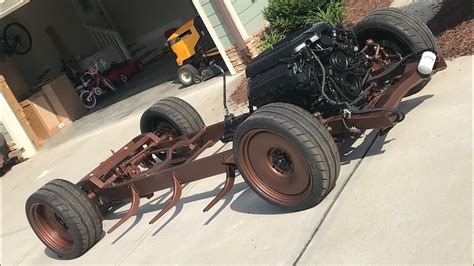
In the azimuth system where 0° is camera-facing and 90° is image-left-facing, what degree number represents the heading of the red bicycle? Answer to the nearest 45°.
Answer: approximately 45°

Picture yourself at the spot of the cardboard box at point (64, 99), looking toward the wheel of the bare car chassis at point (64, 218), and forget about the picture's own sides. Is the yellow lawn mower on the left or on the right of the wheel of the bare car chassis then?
left

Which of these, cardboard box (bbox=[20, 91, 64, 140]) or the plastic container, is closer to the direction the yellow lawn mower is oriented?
the cardboard box

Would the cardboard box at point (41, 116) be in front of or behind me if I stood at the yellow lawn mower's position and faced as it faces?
in front

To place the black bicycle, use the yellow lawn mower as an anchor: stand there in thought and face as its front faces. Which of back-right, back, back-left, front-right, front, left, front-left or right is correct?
front-right

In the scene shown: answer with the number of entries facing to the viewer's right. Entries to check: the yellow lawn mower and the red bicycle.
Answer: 0

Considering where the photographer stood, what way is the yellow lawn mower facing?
facing to the left of the viewer

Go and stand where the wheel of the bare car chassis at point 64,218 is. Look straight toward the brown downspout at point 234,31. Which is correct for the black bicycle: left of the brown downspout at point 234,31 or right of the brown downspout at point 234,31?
left
